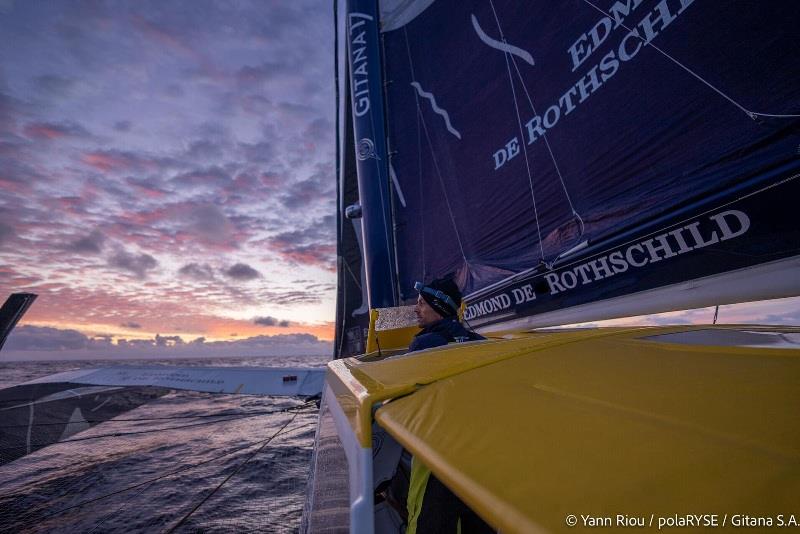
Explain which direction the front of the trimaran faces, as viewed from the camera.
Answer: facing away from the viewer and to the left of the viewer

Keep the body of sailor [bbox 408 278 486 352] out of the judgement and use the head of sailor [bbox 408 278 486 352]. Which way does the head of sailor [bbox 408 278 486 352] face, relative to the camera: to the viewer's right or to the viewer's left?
to the viewer's left
